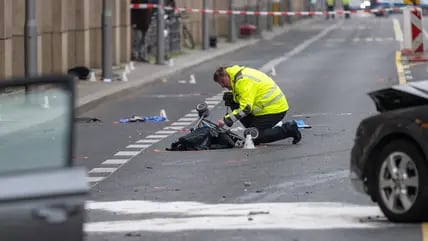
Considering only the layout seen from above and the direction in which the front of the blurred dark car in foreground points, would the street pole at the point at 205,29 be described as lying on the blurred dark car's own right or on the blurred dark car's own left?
on the blurred dark car's own right

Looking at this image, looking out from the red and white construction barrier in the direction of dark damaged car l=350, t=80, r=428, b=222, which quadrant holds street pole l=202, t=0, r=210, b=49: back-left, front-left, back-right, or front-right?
back-right

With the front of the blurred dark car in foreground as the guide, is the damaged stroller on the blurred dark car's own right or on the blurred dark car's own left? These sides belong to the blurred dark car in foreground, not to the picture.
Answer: on the blurred dark car's own right
